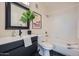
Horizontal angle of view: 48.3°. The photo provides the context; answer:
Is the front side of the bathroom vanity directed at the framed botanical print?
no

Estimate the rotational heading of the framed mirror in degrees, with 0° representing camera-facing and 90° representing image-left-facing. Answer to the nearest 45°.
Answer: approximately 315°

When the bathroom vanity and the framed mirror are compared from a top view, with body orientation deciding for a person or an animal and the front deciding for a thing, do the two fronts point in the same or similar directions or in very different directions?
same or similar directions

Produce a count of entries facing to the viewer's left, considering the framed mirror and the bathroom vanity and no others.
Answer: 0

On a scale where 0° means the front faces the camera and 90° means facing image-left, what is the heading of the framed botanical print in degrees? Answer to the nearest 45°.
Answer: approximately 315°

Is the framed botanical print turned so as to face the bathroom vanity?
no
